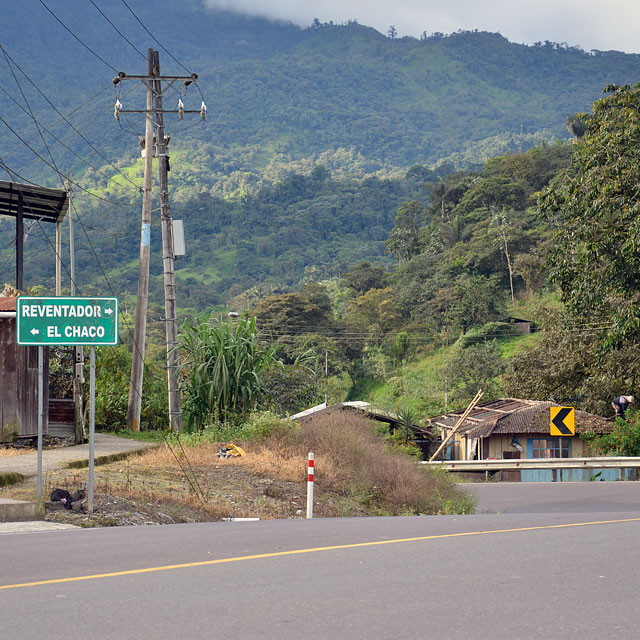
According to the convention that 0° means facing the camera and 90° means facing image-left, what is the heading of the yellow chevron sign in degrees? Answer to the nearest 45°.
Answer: approximately 0°

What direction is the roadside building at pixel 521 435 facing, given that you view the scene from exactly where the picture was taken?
facing the viewer

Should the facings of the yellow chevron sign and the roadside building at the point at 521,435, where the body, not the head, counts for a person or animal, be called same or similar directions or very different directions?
same or similar directions

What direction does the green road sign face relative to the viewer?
toward the camera

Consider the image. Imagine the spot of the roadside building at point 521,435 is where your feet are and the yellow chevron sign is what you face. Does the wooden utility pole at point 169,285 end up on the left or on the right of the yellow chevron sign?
right

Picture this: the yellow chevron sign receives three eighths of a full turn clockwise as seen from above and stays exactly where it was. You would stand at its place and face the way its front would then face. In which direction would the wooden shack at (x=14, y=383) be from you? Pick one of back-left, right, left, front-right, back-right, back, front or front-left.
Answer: left

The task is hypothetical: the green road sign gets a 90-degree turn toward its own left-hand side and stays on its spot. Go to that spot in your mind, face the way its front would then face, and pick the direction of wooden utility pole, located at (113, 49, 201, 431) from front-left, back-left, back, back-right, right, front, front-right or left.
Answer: left

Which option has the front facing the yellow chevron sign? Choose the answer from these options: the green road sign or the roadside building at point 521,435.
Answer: the roadside building

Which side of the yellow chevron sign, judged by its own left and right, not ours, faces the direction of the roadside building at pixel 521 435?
back
